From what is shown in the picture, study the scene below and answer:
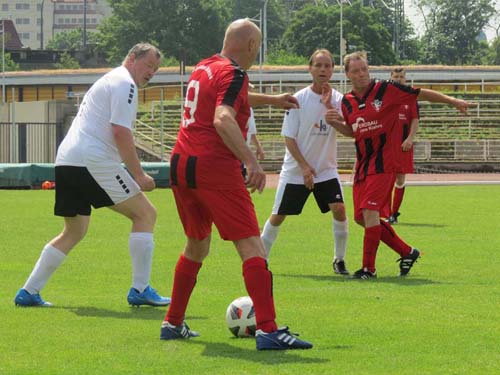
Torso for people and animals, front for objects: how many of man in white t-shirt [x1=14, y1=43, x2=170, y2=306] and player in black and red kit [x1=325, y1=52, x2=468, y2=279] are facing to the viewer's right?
1

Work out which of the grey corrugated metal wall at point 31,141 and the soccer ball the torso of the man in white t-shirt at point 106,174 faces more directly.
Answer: the soccer ball

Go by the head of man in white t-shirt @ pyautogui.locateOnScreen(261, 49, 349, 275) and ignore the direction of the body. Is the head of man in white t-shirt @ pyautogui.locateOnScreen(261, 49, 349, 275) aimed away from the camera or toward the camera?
toward the camera

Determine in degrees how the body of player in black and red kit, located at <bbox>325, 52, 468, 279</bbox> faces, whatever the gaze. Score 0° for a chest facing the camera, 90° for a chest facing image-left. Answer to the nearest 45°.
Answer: approximately 45°

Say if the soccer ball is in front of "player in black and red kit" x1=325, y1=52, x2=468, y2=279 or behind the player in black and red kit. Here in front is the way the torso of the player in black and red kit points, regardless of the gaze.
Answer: in front

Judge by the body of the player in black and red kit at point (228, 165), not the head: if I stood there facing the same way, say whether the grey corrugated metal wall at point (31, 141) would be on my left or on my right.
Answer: on my left

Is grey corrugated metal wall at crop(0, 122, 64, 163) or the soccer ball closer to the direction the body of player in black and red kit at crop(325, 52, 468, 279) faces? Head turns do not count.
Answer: the soccer ball

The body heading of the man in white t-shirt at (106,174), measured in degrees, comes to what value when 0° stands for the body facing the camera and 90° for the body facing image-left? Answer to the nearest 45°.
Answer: approximately 270°

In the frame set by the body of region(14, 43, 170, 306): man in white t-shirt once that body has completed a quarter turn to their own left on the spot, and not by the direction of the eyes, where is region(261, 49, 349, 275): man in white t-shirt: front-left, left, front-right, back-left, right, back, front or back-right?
front-right

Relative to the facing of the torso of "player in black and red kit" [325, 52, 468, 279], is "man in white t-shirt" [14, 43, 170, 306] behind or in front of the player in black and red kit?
in front

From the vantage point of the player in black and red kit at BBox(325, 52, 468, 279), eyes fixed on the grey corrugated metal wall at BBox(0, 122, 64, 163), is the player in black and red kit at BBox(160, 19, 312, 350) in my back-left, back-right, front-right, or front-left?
back-left
